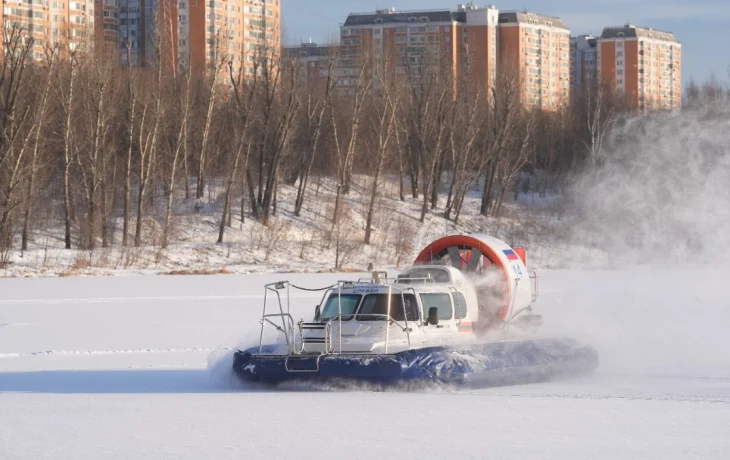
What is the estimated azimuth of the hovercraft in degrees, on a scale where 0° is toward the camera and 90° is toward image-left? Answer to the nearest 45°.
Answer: approximately 45°
